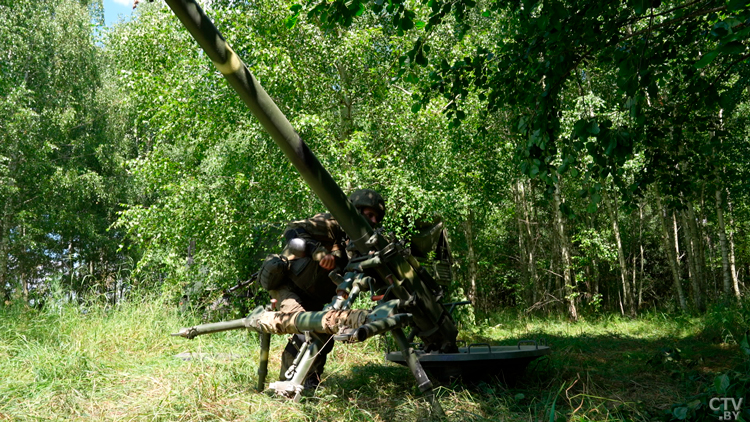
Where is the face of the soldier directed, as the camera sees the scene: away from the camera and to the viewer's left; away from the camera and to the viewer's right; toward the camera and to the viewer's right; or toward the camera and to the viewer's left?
toward the camera and to the viewer's right

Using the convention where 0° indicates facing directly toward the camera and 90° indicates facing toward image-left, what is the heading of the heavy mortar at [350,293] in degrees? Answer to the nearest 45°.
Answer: approximately 90°
